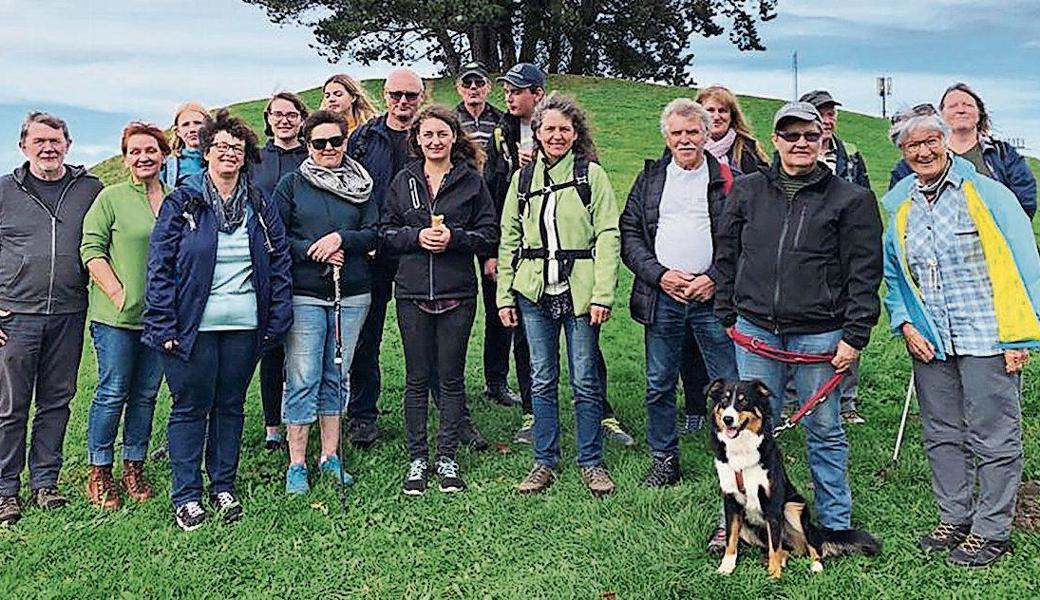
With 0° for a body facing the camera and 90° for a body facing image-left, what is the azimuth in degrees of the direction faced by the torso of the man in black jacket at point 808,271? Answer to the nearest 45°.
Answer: approximately 0°

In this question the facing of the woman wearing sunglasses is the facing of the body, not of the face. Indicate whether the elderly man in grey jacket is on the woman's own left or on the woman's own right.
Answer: on the woman's own right

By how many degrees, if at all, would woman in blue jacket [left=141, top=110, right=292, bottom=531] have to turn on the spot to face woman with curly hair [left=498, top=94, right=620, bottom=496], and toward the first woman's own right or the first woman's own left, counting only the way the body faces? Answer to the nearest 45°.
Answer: approximately 90° to the first woman's own left

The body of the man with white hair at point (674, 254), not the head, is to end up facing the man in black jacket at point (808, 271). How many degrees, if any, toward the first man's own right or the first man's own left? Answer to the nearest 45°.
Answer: approximately 45° to the first man's own left

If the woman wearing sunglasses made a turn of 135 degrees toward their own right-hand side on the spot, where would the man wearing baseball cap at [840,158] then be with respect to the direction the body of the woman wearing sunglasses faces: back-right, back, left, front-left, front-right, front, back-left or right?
back-right

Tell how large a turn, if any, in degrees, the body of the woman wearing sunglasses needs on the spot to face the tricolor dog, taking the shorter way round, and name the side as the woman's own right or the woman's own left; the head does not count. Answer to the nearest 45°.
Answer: approximately 45° to the woman's own left

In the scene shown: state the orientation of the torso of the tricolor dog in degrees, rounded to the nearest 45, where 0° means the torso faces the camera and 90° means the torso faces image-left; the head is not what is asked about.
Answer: approximately 45°

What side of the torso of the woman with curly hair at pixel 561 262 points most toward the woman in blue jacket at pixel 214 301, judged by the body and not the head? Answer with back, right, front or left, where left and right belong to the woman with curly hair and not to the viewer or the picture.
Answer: right

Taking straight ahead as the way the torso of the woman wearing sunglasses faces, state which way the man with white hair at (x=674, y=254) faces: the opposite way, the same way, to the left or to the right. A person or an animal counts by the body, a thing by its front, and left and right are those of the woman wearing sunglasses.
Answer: the same way

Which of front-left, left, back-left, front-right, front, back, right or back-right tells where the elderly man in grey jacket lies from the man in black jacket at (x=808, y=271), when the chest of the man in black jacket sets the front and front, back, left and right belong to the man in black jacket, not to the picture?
right

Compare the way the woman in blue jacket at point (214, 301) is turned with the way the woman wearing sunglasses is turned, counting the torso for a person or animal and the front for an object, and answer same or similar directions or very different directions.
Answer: same or similar directions

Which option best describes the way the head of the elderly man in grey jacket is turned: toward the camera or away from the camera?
toward the camera

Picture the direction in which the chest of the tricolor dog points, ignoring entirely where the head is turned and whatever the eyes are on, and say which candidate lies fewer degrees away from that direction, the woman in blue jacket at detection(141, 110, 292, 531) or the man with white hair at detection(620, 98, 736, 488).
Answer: the woman in blue jacket

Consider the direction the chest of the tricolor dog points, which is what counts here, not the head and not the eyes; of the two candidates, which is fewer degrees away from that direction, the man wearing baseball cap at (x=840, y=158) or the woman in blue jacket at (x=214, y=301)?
the woman in blue jacket

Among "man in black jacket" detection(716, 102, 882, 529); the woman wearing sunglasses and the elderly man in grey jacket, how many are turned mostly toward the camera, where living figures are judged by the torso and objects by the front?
3

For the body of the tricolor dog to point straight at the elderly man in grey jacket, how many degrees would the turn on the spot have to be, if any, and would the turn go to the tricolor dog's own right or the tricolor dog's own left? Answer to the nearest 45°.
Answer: approximately 45° to the tricolor dog's own right

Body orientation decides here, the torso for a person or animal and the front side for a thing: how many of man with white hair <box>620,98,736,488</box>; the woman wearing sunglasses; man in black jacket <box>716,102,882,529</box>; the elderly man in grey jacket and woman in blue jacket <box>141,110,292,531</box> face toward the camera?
5

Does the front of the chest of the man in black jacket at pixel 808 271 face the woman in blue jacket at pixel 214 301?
no

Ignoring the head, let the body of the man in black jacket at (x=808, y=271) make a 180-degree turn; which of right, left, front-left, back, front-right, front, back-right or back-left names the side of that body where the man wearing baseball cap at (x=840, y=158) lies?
front

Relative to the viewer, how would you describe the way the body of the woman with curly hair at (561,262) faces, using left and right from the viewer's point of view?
facing the viewer

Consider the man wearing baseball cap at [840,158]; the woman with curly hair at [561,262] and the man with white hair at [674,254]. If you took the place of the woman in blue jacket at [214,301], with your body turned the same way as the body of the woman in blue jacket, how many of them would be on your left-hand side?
3

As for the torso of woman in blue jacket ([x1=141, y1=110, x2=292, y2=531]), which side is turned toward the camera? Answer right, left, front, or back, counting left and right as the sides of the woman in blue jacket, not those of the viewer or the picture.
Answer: front

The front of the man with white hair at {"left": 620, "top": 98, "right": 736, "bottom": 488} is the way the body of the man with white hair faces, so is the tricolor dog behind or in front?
in front

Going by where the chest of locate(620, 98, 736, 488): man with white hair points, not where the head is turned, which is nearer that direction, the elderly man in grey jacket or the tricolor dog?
the tricolor dog
